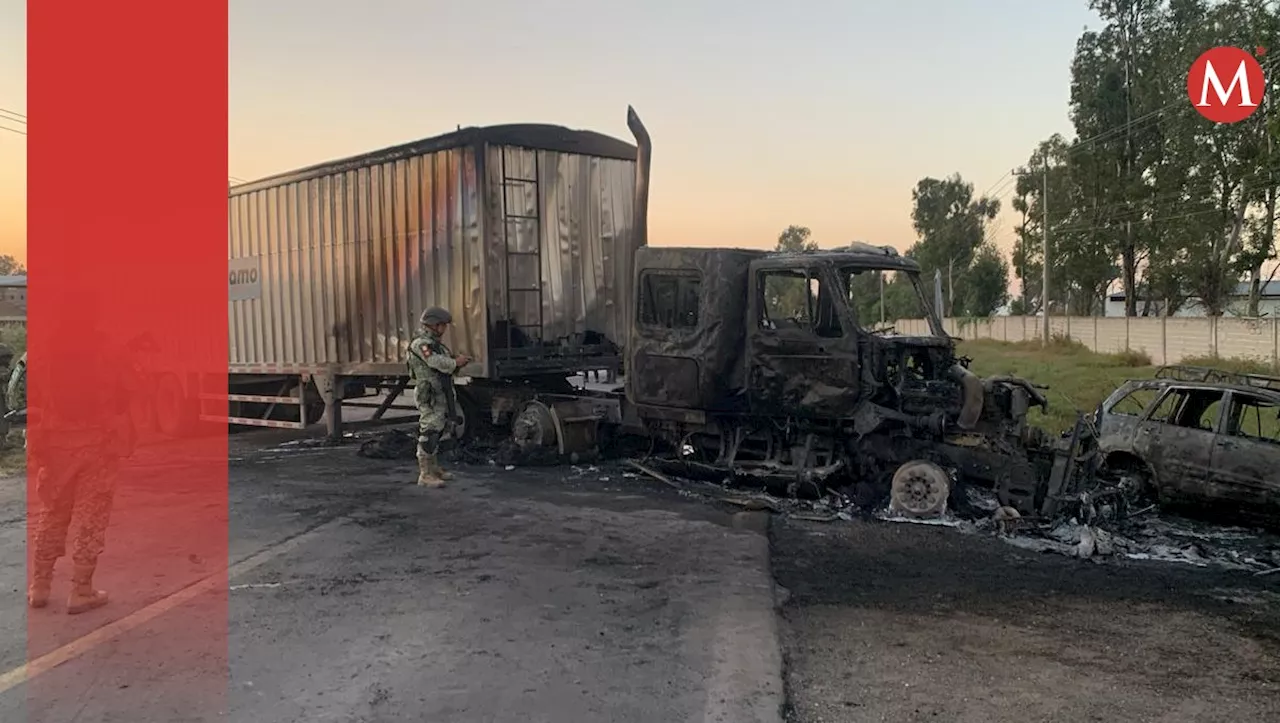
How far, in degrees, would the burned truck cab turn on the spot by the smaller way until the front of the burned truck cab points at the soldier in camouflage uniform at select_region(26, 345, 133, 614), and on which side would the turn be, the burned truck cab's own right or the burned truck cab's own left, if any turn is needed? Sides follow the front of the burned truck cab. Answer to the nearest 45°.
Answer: approximately 90° to the burned truck cab's own right

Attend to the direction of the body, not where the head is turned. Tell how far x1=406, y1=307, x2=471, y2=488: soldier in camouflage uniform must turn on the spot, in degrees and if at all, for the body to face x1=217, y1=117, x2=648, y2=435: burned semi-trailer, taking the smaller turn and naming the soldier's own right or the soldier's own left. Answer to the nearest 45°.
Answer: approximately 90° to the soldier's own left

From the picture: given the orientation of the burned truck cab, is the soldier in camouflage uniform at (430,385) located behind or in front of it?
behind

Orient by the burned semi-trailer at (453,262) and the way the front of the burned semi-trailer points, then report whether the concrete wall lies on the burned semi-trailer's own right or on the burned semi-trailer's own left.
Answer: on the burned semi-trailer's own left

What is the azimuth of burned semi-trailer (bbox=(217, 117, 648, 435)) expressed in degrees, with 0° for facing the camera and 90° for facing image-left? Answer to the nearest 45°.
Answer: approximately 315°

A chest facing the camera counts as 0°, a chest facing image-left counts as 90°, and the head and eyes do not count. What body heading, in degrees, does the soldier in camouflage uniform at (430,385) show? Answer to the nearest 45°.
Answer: approximately 270°

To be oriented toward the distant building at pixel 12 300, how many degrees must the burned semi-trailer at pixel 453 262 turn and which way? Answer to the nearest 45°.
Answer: approximately 180°

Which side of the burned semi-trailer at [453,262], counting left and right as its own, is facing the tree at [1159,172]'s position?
left

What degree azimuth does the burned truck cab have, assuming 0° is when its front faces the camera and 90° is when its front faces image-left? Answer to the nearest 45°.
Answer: approximately 315°
